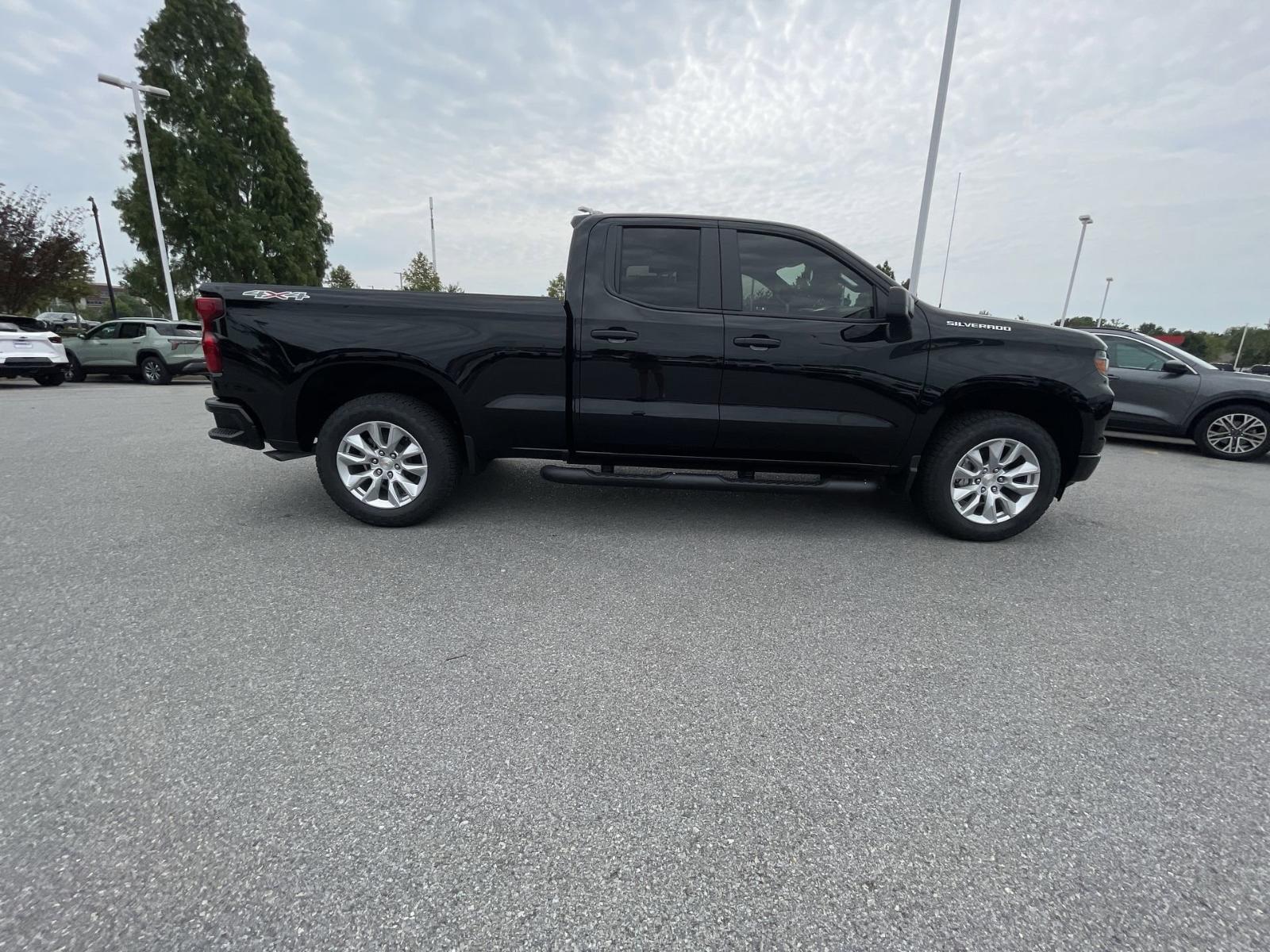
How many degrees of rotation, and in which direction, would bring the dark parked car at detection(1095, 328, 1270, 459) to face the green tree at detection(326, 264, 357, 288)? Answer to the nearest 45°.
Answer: approximately 180°

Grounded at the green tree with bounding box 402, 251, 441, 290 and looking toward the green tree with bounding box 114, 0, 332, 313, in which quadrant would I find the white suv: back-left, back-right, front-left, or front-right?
front-left

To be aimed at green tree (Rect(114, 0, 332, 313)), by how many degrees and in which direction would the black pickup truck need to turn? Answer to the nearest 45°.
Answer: approximately 135° to its left

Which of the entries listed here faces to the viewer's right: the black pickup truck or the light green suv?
the black pickup truck

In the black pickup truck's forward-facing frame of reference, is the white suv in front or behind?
behind

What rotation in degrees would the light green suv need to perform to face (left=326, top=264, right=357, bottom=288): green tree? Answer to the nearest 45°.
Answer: approximately 45° to its right

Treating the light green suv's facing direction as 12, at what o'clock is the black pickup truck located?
The black pickup truck is roughly at 7 o'clock from the light green suv.

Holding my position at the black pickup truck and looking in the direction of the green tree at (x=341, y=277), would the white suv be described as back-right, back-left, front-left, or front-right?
front-left

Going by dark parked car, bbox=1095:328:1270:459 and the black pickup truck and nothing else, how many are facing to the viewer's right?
2

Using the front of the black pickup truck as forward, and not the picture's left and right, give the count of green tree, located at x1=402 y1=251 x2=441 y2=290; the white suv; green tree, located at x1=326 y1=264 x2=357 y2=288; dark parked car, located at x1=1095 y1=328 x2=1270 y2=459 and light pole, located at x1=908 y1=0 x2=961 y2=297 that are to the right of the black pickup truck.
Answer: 0

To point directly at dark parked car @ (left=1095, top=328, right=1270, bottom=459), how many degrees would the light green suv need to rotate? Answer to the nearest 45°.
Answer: approximately 180°

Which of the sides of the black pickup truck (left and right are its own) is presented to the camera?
right

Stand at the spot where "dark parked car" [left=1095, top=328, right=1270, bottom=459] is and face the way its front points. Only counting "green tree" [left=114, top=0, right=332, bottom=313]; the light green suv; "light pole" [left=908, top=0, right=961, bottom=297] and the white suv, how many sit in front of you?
0

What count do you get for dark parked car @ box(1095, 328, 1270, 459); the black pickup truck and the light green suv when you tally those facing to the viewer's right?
2

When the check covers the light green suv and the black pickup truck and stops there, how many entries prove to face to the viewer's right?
1

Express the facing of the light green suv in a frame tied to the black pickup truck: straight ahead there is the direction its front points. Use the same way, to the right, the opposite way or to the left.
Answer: the opposite way

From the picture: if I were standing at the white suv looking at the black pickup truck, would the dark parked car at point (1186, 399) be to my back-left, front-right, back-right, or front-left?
front-left

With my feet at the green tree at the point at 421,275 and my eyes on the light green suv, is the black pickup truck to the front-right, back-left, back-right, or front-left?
front-left

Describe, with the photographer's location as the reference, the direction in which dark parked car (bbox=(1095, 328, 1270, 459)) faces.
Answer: facing to the right of the viewer

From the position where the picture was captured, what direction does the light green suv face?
facing away from the viewer and to the left of the viewer

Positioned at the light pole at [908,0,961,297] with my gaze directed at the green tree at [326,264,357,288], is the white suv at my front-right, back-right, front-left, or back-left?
front-left
